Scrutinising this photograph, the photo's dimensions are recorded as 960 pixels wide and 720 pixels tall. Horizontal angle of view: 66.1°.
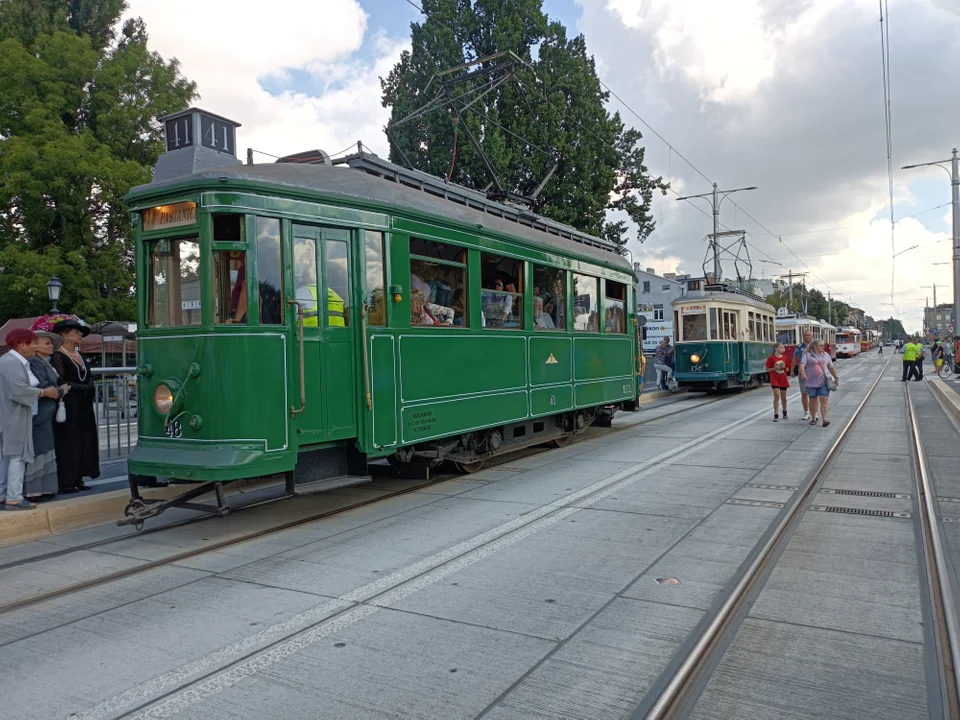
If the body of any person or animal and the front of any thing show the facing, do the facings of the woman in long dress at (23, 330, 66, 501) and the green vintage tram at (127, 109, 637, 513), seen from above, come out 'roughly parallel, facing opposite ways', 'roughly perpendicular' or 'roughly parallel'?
roughly parallel, facing opposite ways

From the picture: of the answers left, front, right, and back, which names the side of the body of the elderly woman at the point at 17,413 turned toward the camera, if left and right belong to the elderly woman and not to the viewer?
right

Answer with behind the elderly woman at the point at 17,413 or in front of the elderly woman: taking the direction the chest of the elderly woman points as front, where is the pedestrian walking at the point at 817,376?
in front

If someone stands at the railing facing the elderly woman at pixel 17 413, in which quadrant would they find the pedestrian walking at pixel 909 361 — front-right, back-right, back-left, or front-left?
back-left

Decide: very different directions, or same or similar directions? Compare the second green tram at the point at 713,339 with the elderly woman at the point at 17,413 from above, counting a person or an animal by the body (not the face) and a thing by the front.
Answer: very different directions

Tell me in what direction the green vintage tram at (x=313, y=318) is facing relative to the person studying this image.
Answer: facing the viewer and to the left of the viewer

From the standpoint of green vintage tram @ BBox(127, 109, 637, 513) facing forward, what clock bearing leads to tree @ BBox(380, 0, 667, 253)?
The tree is roughly at 5 o'clock from the green vintage tram.

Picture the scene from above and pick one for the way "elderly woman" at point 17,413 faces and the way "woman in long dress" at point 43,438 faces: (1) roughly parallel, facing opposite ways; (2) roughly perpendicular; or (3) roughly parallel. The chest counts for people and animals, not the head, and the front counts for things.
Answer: roughly parallel

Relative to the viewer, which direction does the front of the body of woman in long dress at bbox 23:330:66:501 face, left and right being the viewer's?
facing to the right of the viewer

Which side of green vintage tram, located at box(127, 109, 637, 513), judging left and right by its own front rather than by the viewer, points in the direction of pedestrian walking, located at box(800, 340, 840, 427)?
back

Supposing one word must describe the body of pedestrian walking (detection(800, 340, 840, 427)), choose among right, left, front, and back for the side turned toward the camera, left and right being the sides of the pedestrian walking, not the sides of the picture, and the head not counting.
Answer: front

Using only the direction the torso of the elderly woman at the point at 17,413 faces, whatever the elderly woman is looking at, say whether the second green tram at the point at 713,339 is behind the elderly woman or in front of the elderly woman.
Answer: in front

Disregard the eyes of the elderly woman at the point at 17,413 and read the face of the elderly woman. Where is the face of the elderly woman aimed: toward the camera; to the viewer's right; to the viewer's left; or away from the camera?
to the viewer's right

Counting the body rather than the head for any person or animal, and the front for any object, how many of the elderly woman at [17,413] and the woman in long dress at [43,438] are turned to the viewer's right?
2

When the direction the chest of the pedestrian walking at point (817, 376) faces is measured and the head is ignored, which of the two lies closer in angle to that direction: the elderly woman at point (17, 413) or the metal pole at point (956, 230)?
the elderly woman

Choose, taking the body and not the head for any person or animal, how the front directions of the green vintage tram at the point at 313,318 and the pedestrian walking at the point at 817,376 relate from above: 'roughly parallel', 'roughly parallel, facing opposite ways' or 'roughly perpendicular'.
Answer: roughly parallel
